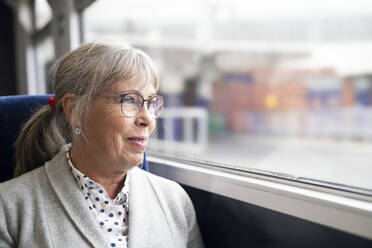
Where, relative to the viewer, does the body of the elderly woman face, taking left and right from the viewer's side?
facing the viewer and to the right of the viewer

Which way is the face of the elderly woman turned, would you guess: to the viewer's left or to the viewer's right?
to the viewer's right
